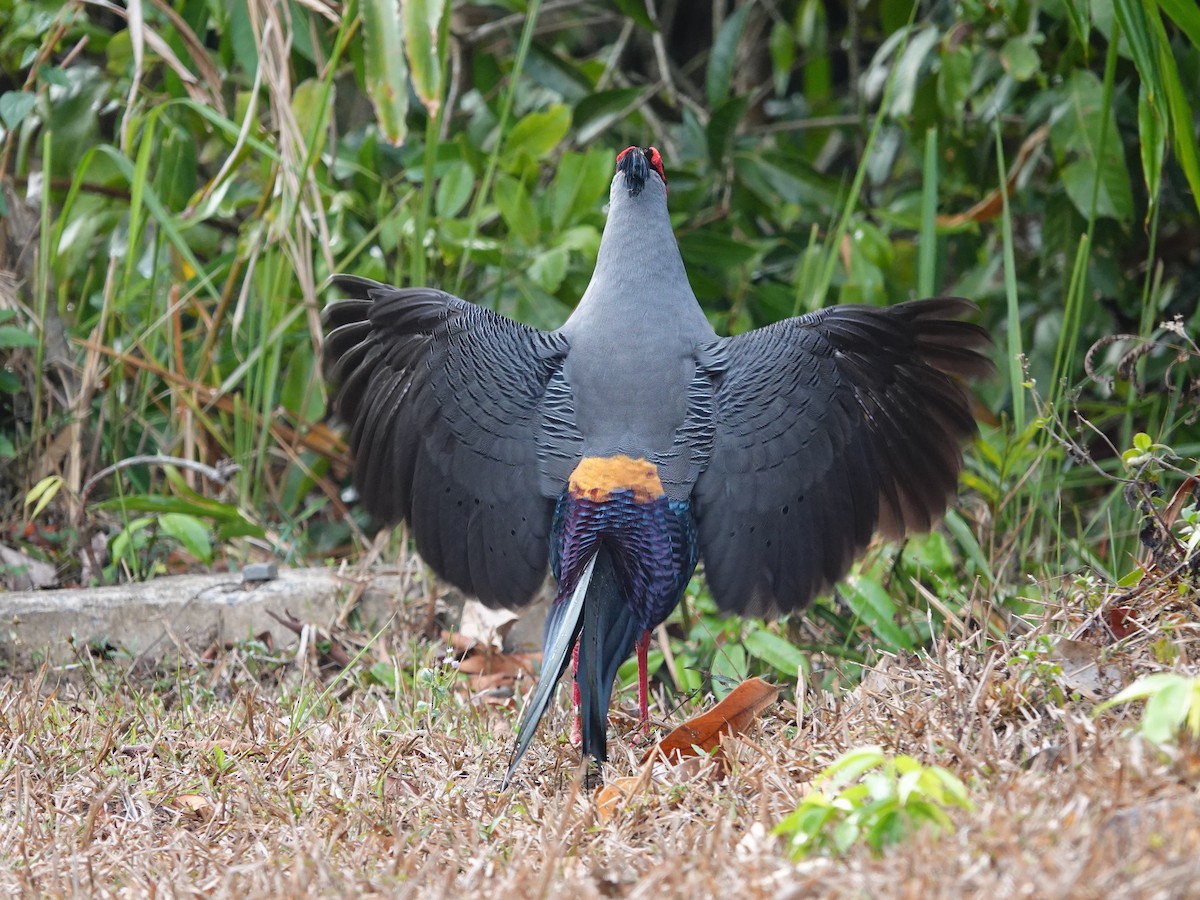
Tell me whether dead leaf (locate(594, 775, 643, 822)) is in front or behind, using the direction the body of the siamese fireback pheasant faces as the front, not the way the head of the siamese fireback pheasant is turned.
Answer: behind

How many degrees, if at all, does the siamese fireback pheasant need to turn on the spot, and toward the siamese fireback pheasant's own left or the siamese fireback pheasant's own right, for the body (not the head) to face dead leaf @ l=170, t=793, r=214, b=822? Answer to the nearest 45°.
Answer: approximately 135° to the siamese fireback pheasant's own left

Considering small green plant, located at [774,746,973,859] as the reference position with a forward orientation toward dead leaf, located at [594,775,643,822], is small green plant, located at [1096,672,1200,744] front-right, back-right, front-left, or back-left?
back-right

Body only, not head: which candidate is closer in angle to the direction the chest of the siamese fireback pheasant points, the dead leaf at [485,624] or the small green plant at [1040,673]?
the dead leaf

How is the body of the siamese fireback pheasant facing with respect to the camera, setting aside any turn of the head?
away from the camera

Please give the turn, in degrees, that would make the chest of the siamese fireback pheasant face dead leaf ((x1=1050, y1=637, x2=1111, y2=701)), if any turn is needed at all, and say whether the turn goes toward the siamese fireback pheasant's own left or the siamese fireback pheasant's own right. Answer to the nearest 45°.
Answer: approximately 135° to the siamese fireback pheasant's own right

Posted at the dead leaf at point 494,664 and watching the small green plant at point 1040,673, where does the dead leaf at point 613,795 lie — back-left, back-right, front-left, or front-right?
front-right

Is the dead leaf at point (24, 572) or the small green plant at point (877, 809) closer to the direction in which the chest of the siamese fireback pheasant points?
the dead leaf

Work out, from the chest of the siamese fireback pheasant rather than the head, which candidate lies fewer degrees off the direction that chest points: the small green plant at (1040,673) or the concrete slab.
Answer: the concrete slab

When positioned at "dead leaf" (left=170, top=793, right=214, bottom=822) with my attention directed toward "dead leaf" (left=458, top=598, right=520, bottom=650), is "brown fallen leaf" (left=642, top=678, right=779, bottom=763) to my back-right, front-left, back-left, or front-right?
front-right
